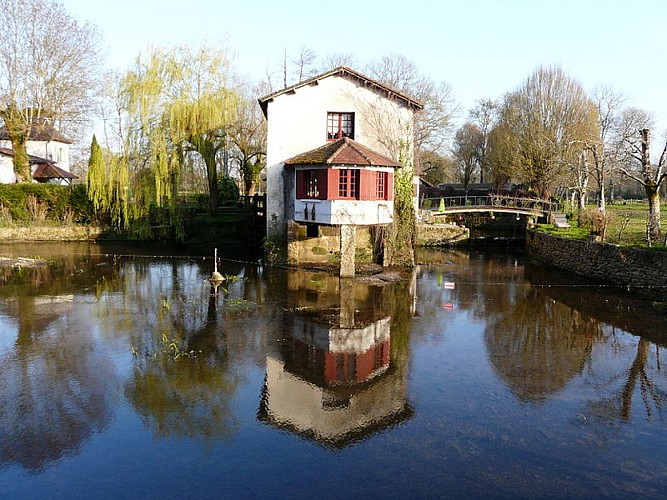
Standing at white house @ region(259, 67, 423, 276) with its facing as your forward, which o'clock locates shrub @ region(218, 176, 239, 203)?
The shrub is roughly at 5 o'clock from the white house.

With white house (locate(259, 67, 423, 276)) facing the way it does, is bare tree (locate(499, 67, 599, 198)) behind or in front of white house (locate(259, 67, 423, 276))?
behind

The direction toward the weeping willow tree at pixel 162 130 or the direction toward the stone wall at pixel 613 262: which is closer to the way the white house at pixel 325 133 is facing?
the stone wall

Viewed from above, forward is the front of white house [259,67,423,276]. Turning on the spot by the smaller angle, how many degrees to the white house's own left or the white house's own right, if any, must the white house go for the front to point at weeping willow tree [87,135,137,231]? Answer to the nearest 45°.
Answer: approximately 135° to the white house's own right

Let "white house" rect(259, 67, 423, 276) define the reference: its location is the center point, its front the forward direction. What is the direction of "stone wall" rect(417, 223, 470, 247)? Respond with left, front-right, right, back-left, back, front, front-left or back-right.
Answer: back-left

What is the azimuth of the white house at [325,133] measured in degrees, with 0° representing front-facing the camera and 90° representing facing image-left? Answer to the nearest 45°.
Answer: approximately 0°

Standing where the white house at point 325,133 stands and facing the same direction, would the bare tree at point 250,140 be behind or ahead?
behind

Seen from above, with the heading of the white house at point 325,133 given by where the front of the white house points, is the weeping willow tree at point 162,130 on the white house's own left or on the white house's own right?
on the white house's own right

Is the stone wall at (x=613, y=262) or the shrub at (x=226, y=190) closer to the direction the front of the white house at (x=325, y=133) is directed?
the stone wall

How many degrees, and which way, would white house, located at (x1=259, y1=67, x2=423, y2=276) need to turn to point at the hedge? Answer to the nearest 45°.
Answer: approximately 135° to its right

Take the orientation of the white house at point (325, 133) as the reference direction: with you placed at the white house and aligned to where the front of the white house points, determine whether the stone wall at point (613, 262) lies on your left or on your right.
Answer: on your left
